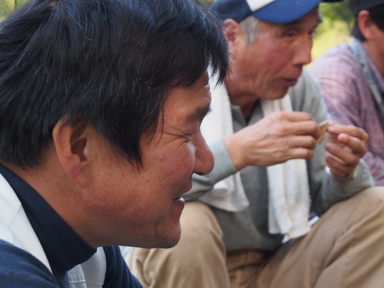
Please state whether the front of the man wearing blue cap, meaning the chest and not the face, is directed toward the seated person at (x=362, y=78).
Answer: no

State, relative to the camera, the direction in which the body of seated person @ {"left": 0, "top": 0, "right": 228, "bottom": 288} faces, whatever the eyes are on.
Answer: to the viewer's right

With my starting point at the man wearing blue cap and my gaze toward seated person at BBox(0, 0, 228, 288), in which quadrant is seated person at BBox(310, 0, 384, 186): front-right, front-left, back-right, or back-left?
back-left

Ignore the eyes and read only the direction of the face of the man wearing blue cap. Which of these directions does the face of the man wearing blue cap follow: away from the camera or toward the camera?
toward the camera

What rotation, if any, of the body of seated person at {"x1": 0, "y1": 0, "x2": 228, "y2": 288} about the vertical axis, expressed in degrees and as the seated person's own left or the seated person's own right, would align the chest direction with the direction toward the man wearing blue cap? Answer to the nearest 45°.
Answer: approximately 45° to the seated person's own left

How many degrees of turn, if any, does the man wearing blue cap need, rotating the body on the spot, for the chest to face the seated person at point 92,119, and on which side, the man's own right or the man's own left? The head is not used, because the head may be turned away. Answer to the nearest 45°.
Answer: approximately 45° to the man's own right

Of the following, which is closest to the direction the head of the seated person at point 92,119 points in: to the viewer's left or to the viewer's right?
to the viewer's right

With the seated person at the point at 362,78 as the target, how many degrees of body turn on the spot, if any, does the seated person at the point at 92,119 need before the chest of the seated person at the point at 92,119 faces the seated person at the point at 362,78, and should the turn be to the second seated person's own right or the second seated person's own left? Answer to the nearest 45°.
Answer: approximately 45° to the second seated person's own left

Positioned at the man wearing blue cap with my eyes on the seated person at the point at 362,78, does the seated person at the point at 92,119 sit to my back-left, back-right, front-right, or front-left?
back-right
